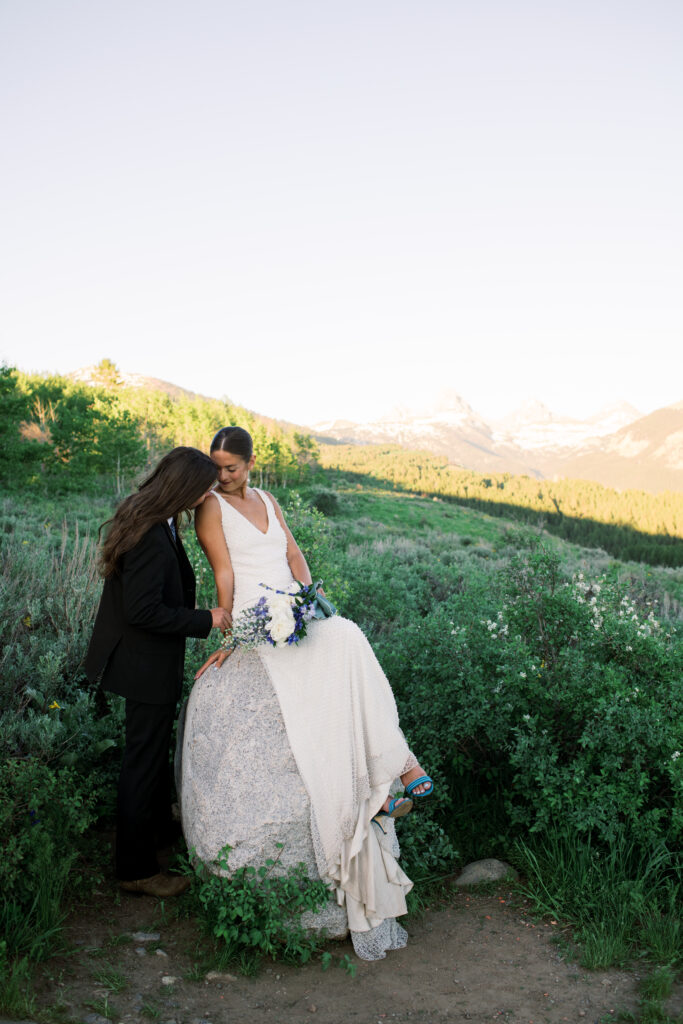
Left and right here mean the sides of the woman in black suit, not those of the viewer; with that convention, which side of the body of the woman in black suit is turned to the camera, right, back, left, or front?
right

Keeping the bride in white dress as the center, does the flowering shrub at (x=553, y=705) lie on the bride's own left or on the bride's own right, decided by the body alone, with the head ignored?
on the bride's own left

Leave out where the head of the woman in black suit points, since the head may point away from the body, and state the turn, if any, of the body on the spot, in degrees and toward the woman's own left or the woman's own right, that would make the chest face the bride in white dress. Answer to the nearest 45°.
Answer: approximately 45° to the woman's own right

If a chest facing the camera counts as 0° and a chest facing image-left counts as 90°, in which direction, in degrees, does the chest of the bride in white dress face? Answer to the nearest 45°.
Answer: approximately 315°
